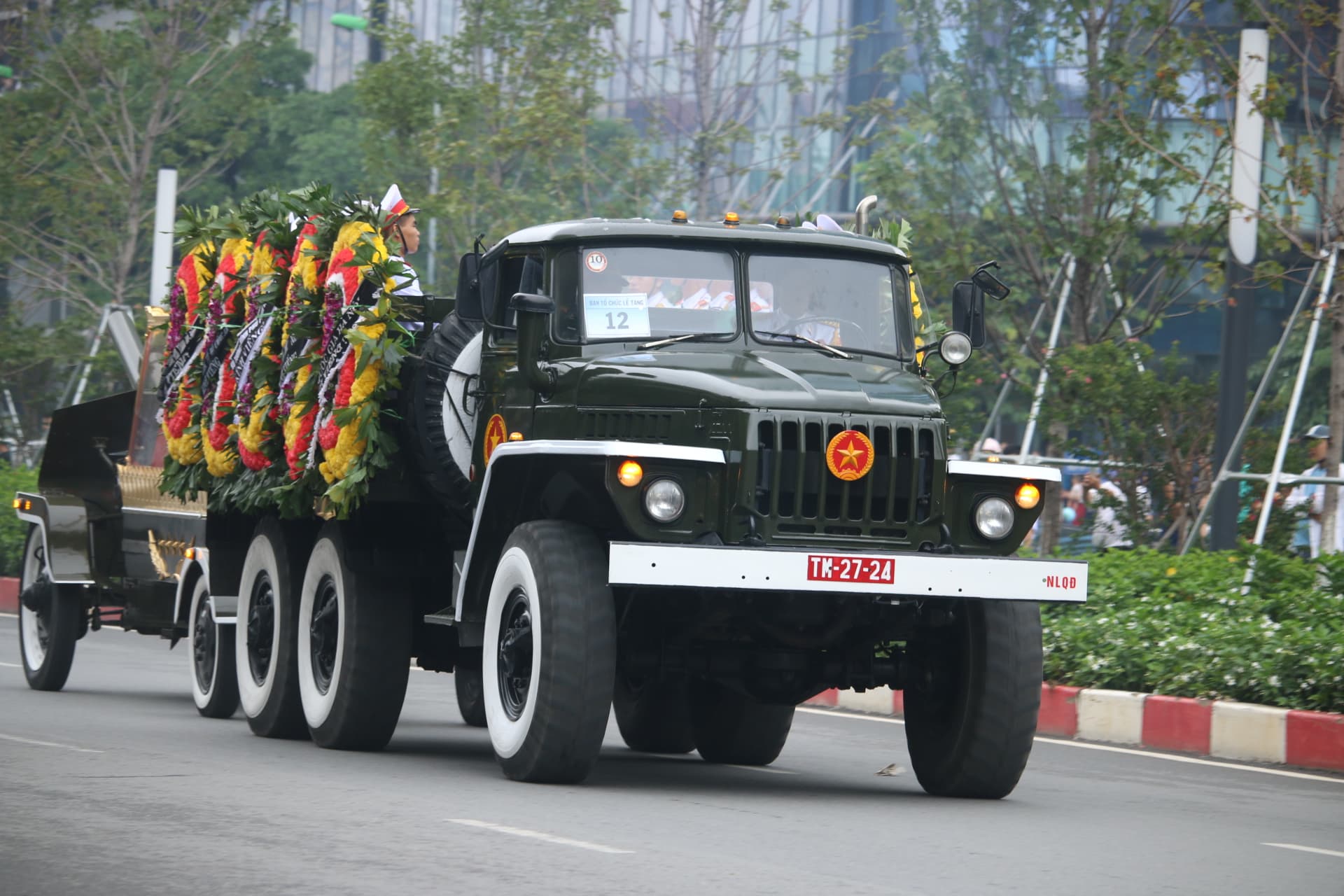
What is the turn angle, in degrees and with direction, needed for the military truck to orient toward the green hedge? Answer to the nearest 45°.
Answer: approximately 90° to its left

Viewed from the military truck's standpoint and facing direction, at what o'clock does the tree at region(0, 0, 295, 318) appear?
The tree is roughly at 7 o'clock from the military truck.

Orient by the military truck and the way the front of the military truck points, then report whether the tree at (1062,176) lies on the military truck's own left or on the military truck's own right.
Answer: on the military truck's own left

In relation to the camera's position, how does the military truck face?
facing the viewer and to the right of the viewer

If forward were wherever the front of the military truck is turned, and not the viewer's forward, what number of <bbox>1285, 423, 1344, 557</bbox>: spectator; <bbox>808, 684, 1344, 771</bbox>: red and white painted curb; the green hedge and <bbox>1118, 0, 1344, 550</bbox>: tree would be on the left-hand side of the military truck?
4

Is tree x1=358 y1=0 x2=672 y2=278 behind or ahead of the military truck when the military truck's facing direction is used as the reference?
behind

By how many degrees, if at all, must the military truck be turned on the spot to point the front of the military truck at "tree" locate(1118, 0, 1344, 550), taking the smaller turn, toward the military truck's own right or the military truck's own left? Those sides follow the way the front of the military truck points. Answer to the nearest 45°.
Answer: approximately 90° to the military truck's own left

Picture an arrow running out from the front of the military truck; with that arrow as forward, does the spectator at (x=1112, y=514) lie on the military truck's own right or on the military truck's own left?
on the military truck's own left

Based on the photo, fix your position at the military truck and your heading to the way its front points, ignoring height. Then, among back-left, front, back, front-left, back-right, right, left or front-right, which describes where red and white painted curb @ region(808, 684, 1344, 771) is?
left

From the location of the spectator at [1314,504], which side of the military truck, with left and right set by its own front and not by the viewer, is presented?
left
